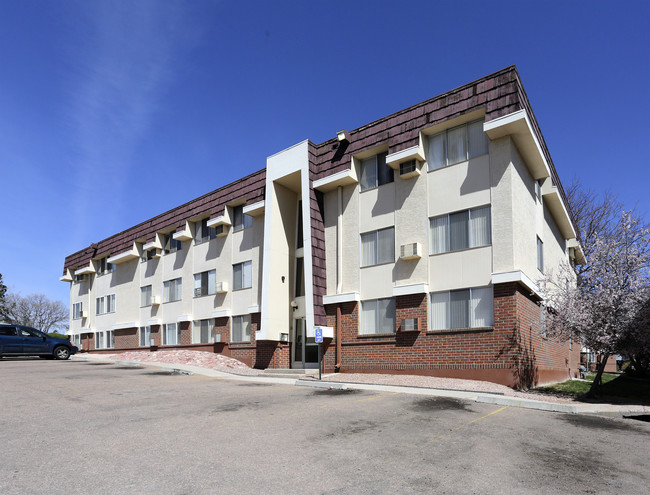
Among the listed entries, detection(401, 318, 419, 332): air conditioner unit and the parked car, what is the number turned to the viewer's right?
1

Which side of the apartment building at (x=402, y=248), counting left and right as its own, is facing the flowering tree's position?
left

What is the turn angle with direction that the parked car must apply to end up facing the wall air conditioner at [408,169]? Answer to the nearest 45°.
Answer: approximately 45° to its right

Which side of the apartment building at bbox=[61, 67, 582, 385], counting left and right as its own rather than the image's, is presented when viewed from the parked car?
right

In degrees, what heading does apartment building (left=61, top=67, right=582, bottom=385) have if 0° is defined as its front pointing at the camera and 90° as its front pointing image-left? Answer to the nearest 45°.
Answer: approximately 45°

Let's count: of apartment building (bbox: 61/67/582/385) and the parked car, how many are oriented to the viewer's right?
1

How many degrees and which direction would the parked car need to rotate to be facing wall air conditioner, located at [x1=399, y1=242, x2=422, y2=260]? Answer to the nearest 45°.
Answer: approximately 45° to its right

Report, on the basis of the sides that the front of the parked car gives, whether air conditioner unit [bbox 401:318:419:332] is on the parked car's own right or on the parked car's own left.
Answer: on the parked car's own right

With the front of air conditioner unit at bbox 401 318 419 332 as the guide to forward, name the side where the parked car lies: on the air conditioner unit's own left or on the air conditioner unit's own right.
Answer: on the air conditioner unit's own right

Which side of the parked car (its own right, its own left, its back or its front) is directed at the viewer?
right
